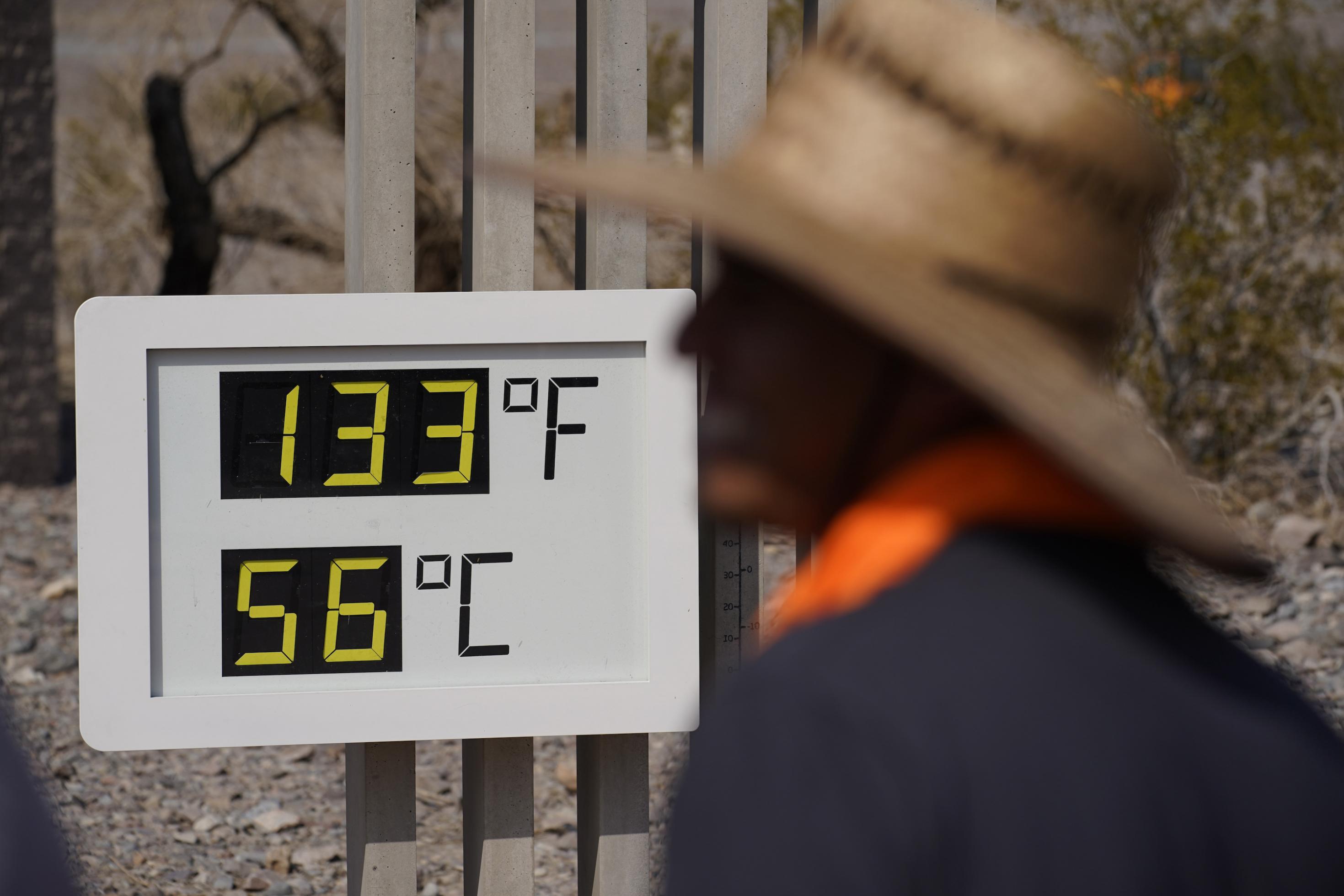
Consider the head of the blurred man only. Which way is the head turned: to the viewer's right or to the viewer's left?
to the viewer's left

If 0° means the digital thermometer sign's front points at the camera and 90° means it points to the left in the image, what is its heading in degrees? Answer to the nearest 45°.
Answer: approximately 0°
